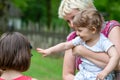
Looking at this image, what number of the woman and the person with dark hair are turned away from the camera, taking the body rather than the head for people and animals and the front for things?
1

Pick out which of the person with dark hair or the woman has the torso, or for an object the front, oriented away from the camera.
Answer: the person with dark hair

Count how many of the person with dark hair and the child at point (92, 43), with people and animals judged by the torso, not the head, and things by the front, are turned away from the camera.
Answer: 1

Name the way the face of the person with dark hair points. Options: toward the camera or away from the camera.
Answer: away from the camera

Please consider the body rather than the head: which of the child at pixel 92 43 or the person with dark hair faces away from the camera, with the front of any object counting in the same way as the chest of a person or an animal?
the person with dark hair

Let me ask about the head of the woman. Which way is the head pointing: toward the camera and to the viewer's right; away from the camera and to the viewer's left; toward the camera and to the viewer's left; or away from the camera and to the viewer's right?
toward the camera and to the viewer's left

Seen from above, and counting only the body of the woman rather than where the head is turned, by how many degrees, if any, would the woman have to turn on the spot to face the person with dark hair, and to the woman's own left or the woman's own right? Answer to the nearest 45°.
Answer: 0° — they already face them

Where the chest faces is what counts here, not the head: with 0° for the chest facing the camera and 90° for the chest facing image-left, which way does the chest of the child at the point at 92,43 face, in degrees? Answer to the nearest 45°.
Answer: approximately 45°

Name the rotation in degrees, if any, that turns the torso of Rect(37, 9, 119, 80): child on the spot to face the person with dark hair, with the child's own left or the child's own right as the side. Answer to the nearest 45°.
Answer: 0° — they already face them

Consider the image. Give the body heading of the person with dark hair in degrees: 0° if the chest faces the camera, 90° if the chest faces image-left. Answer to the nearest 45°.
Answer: approximately 180°
